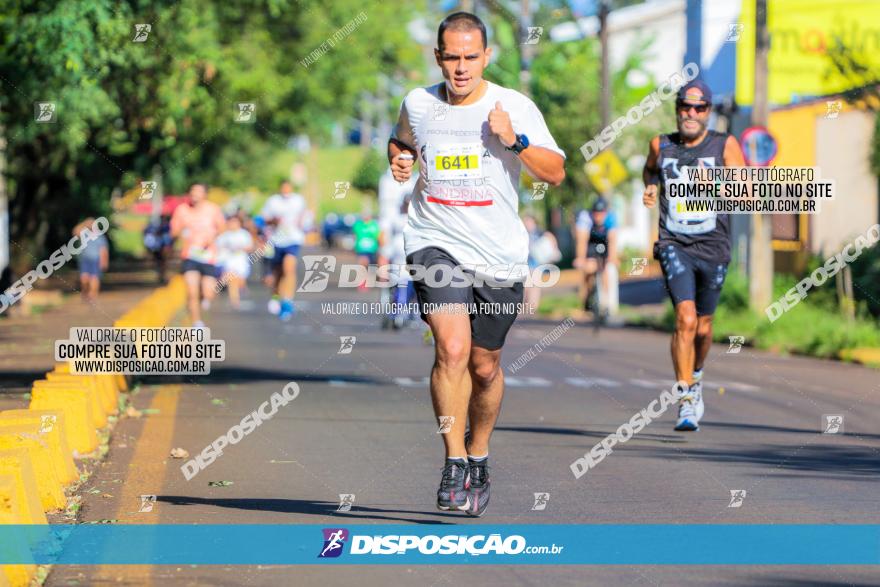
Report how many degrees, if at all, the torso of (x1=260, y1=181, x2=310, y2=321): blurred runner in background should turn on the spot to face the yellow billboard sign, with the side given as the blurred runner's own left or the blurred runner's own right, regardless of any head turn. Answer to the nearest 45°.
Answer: approximately 135° to the blurred runner's own left

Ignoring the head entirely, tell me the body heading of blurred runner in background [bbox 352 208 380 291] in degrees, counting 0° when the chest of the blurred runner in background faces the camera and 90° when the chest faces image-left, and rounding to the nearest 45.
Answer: approximately 0°

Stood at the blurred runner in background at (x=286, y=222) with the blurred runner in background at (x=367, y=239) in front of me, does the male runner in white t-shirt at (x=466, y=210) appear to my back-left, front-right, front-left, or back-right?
back-right

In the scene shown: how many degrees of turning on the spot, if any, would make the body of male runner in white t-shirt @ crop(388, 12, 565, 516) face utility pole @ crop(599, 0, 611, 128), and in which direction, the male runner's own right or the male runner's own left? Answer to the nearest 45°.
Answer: approximately 180°

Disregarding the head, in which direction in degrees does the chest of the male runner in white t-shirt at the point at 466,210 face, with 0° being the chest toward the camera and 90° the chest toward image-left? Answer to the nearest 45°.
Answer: approximately 0°

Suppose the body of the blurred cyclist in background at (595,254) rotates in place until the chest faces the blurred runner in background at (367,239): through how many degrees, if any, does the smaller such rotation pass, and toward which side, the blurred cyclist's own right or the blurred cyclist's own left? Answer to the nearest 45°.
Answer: approximately 90° to the blurred cyclist's own right

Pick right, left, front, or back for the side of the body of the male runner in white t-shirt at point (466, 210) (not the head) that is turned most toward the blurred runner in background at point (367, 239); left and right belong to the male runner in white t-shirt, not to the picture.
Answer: back

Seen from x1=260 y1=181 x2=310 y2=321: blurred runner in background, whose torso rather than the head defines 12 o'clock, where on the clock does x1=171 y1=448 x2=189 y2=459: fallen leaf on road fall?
The fallen leaf on road is roughly at 12 o'clock from the blurred runner in background.

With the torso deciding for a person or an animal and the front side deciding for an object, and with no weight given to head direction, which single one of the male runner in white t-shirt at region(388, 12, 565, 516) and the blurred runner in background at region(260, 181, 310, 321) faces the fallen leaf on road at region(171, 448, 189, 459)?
the blurred runner in background
